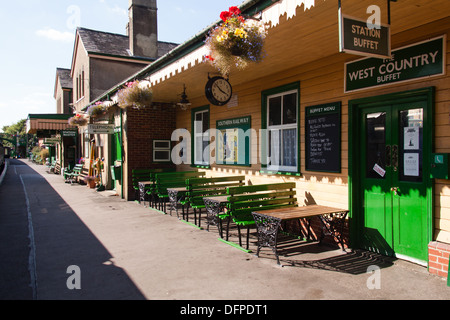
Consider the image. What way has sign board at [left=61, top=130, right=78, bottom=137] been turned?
toward the camera

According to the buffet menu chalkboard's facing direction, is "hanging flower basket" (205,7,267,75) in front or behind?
in front

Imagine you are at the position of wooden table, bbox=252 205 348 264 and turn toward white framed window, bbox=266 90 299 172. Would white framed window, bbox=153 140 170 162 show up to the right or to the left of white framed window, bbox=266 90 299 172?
left

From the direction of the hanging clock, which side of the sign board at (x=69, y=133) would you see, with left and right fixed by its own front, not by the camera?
front

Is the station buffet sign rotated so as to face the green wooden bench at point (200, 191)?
no

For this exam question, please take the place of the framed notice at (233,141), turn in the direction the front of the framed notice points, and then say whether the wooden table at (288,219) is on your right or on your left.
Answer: on your left

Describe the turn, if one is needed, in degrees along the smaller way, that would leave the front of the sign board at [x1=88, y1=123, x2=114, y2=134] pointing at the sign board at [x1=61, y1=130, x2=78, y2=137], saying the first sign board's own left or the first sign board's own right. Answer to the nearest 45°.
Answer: approximately 180°

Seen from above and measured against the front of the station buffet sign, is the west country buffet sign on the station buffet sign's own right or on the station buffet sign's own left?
on the station buffet sign's own left

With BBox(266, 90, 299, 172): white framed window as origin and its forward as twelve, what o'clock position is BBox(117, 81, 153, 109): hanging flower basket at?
The hanging flower basket is roughly at 2 o'clock from the white framed window.

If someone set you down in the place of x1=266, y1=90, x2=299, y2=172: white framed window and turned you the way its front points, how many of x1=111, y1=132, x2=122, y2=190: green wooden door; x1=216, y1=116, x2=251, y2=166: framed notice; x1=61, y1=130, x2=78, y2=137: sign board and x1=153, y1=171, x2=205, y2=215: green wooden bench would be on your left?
0
